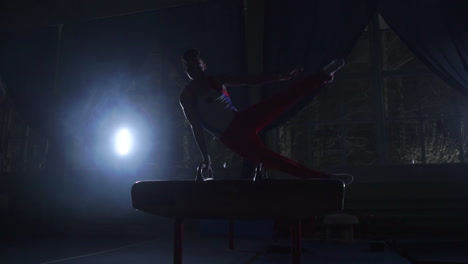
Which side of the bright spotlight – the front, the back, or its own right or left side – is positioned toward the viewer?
front

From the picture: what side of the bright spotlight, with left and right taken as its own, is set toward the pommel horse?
front
